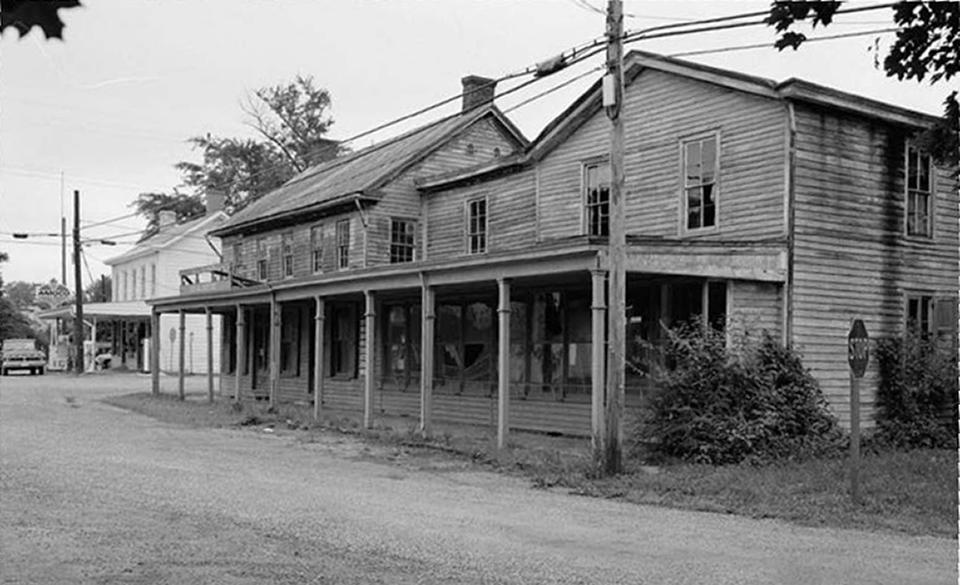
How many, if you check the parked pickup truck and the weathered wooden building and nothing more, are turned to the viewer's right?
0

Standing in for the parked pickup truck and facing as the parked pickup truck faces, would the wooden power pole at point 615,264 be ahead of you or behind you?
ahead

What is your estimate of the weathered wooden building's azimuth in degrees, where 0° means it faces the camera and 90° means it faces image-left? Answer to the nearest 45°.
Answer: approximately 45°

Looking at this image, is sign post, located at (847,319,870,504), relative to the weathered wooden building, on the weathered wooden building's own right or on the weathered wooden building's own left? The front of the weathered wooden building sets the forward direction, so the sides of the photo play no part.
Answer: on the weathered wooden building's own left

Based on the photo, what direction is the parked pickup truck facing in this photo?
toward the camera

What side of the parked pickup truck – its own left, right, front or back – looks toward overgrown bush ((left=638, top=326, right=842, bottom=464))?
front

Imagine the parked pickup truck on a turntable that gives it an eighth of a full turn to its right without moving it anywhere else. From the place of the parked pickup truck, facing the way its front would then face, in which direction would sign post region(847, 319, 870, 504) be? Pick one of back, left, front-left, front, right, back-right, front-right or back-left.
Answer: front-left

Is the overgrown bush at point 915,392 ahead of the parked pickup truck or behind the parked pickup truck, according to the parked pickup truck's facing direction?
ahead
